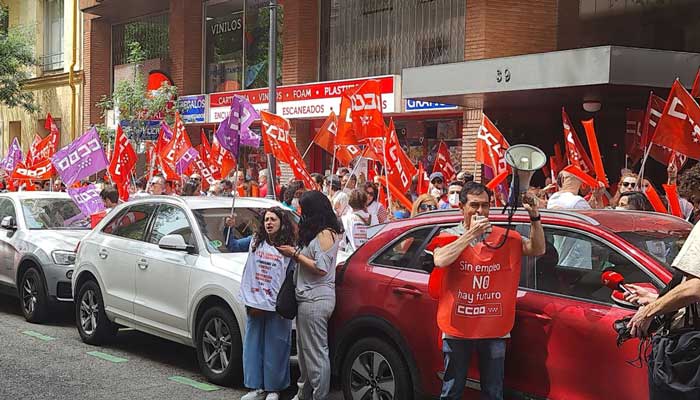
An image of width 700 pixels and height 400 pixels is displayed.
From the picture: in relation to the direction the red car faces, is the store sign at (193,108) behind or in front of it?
behind

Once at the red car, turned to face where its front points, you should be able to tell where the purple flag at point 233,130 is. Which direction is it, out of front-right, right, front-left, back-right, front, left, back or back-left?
back

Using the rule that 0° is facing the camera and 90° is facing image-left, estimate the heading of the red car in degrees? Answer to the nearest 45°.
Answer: approximately 315°

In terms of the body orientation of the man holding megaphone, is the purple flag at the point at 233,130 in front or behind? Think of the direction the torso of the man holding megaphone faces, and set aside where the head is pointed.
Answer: behind
